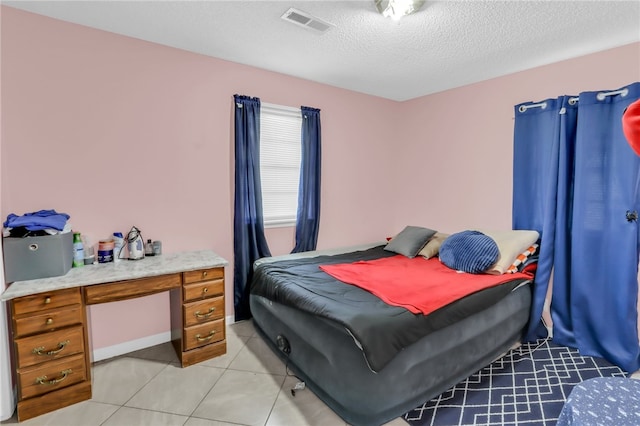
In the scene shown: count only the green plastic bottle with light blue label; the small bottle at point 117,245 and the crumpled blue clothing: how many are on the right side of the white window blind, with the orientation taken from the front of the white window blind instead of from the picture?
3

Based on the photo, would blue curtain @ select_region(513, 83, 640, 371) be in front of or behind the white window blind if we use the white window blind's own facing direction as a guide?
in front

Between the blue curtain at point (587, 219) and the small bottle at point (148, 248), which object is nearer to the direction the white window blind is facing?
the blue curtain

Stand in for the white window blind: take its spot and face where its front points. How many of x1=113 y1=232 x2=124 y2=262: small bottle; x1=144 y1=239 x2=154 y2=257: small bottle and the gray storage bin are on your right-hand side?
3

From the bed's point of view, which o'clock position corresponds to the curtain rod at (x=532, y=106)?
The curtain rod is roughly at 6 o'clock from the bed.

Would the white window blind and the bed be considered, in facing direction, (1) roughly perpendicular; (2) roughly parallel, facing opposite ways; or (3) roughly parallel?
roughly perpendicular

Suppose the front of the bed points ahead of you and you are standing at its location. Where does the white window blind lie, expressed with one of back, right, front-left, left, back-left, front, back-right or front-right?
right

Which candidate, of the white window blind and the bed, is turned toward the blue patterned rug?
the white window blind

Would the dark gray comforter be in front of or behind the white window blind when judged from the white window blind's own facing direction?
in front

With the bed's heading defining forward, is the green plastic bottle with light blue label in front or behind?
in front

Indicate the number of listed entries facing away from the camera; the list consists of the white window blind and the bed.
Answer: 0

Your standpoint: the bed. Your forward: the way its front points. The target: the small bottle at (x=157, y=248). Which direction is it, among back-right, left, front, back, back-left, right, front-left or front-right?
front-right

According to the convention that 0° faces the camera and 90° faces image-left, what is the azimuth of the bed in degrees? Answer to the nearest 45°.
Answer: approximately 45°

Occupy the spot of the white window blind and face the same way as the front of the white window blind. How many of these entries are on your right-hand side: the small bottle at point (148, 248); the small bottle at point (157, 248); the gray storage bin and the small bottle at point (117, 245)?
4
